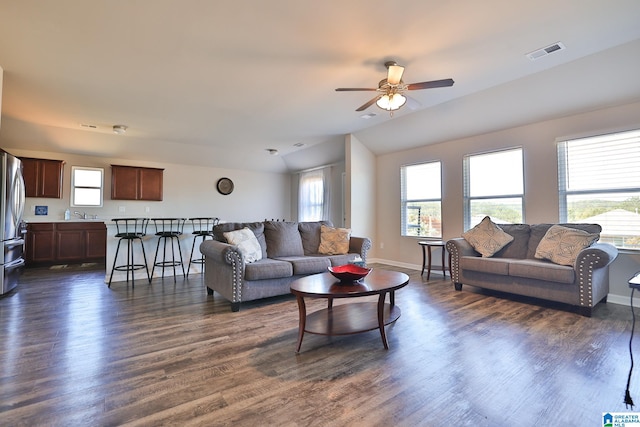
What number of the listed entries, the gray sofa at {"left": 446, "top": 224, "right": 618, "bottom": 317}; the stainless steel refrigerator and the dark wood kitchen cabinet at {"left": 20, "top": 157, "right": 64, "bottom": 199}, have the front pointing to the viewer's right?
1

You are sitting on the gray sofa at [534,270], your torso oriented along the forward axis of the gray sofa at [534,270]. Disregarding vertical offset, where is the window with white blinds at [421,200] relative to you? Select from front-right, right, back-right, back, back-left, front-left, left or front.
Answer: right

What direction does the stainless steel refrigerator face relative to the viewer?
to the viewer's right

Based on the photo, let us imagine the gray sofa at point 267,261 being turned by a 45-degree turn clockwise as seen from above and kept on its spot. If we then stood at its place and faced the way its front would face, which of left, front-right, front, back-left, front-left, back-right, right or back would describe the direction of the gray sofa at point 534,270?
left

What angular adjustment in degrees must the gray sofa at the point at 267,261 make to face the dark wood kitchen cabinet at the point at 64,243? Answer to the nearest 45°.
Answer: approximately 180°

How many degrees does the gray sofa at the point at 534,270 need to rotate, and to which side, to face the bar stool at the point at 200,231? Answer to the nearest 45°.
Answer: approximately 45° to its right

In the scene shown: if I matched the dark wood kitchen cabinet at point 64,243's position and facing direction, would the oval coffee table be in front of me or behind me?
in front

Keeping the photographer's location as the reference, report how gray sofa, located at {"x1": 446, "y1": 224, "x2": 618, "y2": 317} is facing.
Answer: facing the viewer and to the left of the viewer

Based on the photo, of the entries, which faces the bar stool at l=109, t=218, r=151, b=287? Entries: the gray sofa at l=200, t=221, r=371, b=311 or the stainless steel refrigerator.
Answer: the stainless steel refrigerator

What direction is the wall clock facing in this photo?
toward the camera

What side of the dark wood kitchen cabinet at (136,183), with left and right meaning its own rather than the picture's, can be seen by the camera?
front

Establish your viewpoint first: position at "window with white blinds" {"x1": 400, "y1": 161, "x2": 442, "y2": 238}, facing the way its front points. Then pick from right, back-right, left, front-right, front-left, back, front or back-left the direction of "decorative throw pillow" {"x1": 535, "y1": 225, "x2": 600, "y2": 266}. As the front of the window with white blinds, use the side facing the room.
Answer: left

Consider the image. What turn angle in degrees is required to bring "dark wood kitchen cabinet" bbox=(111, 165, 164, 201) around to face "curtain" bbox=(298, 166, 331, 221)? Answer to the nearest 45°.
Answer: approximately 90° to its left

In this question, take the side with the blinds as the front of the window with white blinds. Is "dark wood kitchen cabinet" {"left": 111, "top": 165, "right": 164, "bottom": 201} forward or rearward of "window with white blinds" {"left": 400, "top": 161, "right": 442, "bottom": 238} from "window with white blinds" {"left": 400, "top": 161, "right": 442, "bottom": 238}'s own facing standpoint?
forward

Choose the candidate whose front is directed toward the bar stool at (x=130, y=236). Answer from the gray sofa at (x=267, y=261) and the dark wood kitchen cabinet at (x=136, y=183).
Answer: the dark wood kitchen cabinet

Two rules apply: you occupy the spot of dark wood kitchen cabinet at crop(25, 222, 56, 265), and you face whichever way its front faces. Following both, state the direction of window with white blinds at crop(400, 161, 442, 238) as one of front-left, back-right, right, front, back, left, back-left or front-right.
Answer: front-left

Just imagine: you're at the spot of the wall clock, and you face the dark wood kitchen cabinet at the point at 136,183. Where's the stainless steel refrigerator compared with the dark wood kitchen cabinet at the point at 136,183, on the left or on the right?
left

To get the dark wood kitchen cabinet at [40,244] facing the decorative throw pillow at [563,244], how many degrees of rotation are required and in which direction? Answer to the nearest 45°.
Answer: approximately 45° to its left

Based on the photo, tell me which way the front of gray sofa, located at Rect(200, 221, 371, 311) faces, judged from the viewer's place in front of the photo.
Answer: facing the viewer and to the right of the viewer
